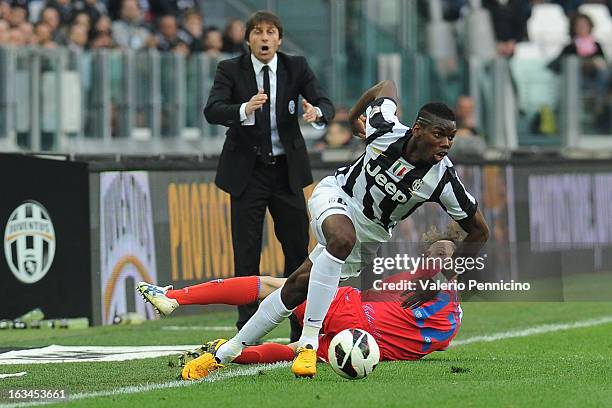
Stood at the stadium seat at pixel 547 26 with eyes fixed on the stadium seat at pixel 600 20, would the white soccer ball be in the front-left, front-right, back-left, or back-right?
back-right

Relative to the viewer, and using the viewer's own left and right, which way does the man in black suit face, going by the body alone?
facing the viewer

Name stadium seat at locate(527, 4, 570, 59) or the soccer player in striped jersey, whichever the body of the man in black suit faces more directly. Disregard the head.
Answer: the soccer player in striped jersey

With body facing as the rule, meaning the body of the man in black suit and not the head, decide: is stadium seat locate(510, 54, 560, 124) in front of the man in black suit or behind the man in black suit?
behind

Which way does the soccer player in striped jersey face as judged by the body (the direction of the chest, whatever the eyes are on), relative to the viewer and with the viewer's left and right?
facing the viewer and to the right of the viewer

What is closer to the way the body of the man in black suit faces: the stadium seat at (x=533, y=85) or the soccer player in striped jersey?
the soccer player in striped jersey

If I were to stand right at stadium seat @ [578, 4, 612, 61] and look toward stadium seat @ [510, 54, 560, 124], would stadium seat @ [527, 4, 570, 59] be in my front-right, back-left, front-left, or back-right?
front-right

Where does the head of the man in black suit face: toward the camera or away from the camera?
toward the camera

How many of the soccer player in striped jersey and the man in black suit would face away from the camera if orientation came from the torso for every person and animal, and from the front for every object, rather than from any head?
0
